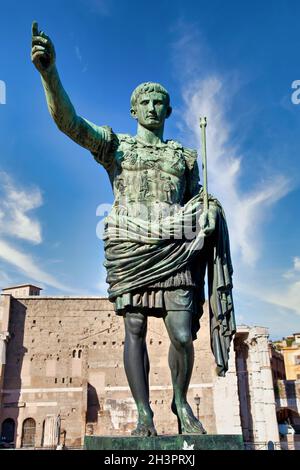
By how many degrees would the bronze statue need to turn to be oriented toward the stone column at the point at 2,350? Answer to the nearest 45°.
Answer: approximately 180°

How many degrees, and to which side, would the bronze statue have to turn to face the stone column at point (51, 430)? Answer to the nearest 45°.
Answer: approximately 180°

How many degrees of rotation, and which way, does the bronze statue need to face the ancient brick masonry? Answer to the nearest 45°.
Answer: approximately 180°

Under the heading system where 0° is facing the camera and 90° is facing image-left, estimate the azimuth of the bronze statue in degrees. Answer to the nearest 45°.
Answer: approximately 0°

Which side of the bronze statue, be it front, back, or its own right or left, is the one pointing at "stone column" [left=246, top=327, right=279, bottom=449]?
back

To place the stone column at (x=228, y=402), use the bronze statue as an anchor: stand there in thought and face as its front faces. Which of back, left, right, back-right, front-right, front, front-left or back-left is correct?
back
